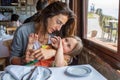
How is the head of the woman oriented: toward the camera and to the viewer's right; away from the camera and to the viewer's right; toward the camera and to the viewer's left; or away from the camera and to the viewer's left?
toward the camera and to the viewer's right

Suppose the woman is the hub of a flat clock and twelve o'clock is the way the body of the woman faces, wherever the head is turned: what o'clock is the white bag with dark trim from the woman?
The white bag with dark trim is roughly at 2 o'clock from the woman.

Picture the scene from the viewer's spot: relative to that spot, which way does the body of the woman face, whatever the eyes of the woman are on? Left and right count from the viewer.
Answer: facing the viewer and to the right of the viewer

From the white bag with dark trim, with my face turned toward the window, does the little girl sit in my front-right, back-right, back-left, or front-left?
front-left
